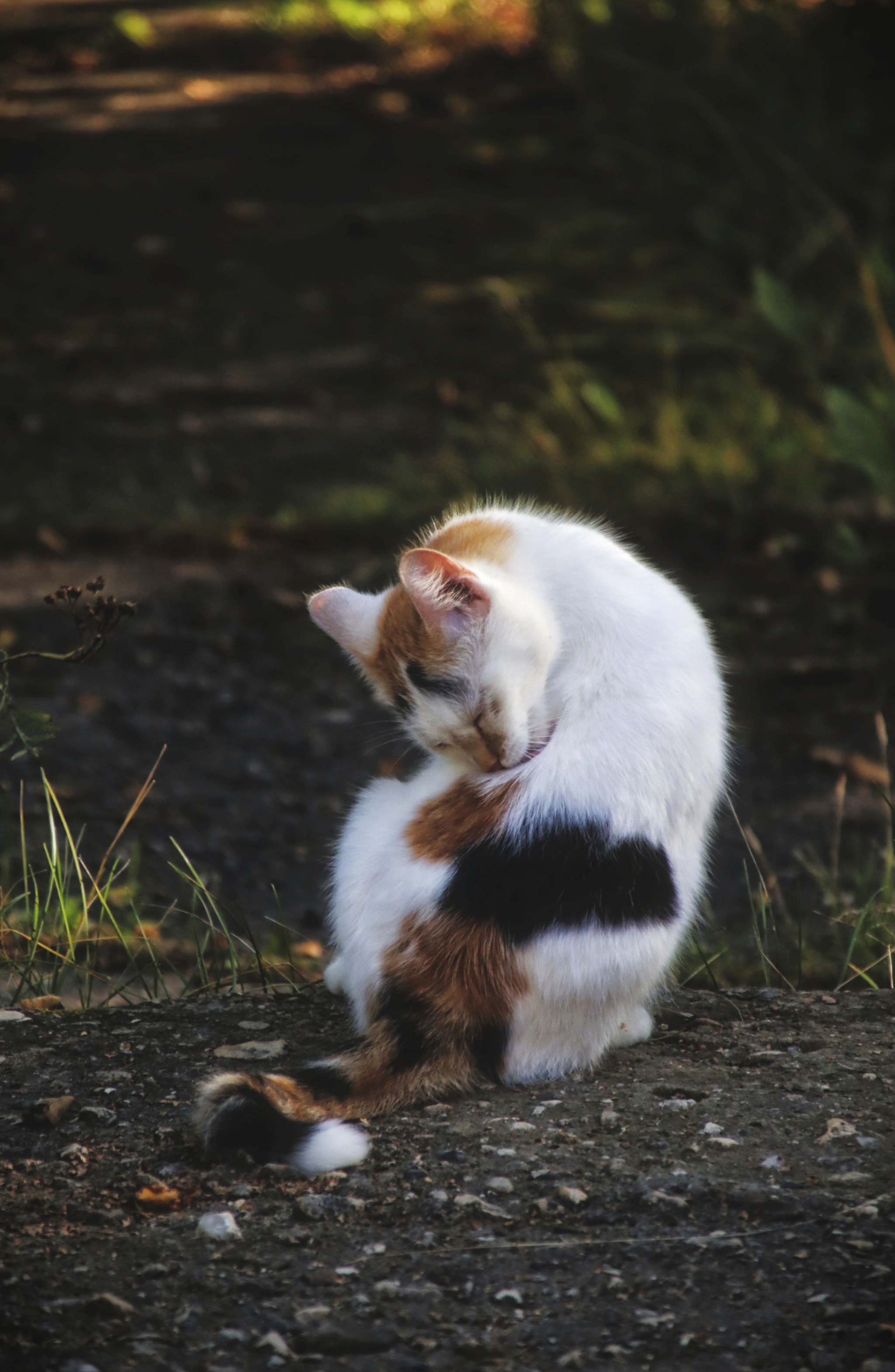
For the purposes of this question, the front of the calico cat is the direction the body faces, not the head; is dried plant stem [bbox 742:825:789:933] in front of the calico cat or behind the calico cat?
in front

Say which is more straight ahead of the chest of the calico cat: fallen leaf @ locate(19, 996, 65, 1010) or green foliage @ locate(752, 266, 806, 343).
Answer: the green foliage

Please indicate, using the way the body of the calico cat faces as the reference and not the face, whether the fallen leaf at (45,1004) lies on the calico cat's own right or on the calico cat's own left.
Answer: on the calico cat's own left

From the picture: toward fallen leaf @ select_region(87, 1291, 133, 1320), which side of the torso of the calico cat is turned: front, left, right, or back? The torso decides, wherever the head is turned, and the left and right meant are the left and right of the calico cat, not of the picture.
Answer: back

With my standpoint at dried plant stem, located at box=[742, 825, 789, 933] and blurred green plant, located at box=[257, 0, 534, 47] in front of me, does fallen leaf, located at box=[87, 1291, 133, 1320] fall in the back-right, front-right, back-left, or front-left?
back-left

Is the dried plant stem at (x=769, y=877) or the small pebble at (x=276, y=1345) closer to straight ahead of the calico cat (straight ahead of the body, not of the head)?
the dried plant stem

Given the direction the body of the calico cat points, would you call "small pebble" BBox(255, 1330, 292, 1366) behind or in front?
behind

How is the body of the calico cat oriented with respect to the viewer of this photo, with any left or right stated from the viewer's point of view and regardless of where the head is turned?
facing away from the viewer and to the right of the viewer

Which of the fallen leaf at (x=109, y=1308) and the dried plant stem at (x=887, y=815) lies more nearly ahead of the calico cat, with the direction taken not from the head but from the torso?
the dried plant stem

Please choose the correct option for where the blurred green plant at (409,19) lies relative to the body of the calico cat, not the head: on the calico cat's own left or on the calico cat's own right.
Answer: on the calico cat's own left
